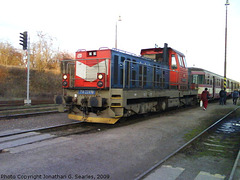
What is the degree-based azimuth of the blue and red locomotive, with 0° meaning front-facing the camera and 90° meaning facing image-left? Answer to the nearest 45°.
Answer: approximately 45°

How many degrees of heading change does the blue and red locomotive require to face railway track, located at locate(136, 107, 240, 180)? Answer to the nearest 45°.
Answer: approximately 90° to its left

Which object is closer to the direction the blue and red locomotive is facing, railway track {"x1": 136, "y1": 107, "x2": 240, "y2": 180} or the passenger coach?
the railway track

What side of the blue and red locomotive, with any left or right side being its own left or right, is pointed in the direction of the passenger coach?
back

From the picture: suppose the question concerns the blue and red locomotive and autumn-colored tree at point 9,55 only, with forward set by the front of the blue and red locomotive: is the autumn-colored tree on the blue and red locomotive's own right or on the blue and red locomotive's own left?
on the blue and red locomotive's own right
